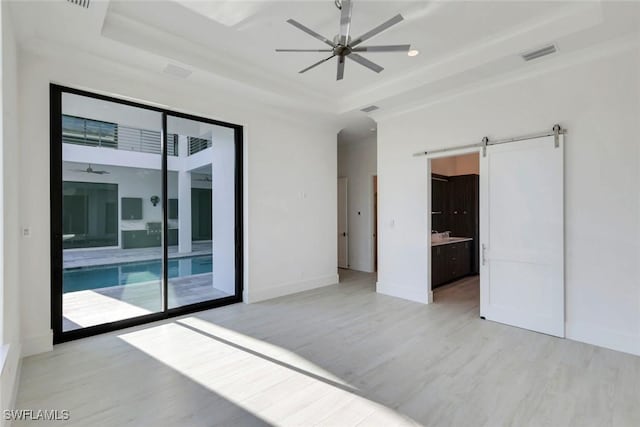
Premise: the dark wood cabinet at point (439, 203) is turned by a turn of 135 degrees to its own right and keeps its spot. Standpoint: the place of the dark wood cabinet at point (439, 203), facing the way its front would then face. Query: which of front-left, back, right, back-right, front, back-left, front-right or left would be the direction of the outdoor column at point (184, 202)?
front-left

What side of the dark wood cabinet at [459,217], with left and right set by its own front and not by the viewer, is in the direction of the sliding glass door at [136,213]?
right

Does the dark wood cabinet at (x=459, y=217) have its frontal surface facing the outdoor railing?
no

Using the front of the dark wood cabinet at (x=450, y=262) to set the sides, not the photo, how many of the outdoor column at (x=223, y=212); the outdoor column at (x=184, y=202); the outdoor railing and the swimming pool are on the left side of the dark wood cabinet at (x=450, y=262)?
0

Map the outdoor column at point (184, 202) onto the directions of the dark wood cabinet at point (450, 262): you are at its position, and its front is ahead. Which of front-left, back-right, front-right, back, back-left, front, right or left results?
right

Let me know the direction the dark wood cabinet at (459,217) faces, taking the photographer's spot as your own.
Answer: facing the viewer and to the right of the viewer

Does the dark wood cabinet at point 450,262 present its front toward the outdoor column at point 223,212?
no

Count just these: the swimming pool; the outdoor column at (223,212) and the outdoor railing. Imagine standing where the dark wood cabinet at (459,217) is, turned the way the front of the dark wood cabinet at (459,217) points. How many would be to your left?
0

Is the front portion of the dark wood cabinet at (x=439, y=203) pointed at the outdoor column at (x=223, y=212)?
no

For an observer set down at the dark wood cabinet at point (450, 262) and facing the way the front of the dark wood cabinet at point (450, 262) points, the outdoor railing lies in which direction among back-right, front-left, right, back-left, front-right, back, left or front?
right

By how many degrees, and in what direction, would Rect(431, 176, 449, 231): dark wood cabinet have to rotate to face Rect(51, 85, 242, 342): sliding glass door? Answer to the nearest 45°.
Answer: approximately 90° to its right

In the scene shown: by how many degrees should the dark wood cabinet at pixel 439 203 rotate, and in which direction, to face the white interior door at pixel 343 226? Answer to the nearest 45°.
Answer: approximately 135° to its right
